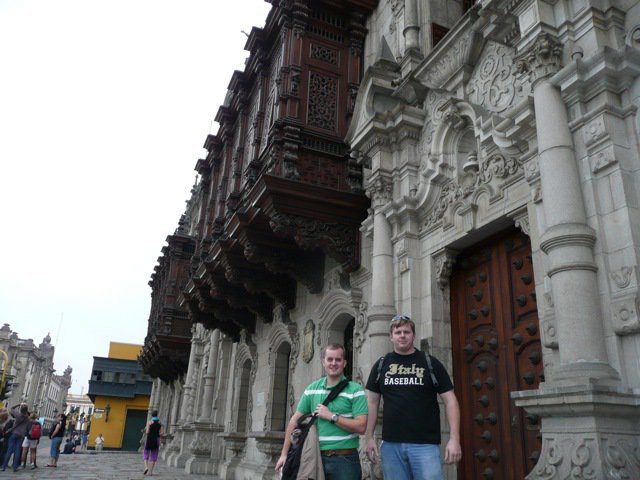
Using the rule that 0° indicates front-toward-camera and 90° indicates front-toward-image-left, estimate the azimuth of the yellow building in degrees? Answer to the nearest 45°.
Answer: approximately 0°

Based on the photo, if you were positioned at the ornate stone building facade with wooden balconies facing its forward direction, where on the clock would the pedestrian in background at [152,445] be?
The pedestrian in background is roughly at 3 o'clock from the ornate stone building facade with wooden balconies.

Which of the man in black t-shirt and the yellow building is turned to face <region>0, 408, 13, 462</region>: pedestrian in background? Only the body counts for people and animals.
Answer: the yellow building

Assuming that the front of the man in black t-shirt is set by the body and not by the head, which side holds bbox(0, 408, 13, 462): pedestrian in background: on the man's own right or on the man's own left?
on the man's own right

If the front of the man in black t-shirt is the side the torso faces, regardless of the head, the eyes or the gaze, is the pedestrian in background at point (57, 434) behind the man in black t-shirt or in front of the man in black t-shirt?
behind

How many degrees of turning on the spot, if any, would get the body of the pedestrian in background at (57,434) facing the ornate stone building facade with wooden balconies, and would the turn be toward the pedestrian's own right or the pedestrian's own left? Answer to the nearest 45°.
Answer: approximately 90° to the pedestrian's own left

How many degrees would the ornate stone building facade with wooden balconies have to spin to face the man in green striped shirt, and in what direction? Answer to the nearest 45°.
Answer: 0° — it already faces them

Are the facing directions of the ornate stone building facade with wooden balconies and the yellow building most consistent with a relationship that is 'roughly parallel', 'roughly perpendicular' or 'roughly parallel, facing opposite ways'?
roughly perpendicular

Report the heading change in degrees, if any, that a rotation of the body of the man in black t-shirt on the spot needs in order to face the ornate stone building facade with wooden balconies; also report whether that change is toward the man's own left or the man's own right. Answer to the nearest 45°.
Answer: approximately 180°
